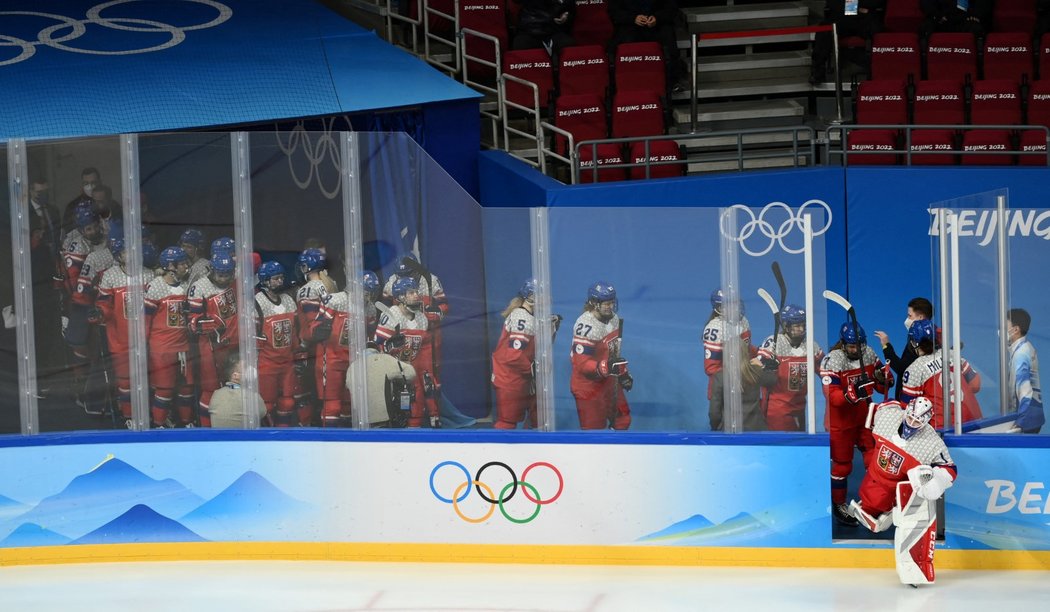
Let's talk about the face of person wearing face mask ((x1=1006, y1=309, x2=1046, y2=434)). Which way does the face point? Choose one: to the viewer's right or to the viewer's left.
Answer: to the viewer's left

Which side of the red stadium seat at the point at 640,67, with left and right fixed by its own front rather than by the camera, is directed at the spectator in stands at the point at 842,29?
left

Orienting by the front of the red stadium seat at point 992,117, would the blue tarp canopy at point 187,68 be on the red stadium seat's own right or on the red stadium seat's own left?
on the red stadium seat's own right

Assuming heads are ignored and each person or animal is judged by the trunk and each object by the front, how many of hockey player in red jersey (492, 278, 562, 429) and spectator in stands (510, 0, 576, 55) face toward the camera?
1

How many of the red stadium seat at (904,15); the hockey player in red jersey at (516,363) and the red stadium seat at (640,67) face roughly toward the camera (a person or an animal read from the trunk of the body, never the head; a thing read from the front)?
2
